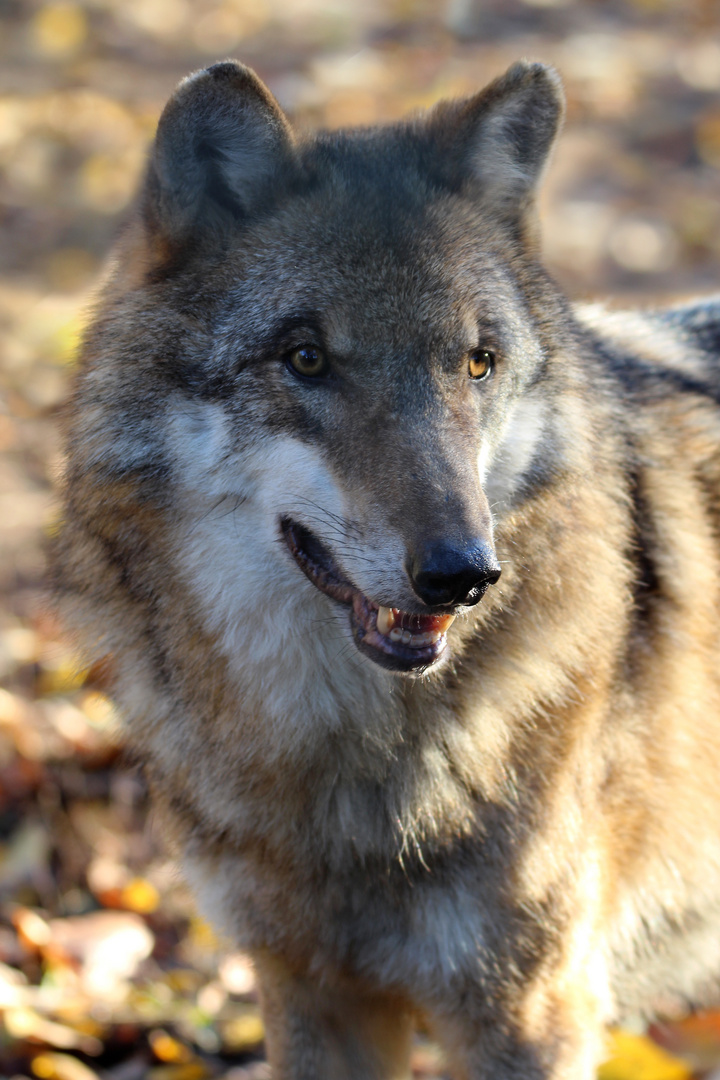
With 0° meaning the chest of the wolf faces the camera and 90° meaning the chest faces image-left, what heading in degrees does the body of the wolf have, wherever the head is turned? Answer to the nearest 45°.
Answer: approximately 45°

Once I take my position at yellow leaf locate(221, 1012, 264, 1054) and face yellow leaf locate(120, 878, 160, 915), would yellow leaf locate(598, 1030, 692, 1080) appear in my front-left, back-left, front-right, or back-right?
back-right
